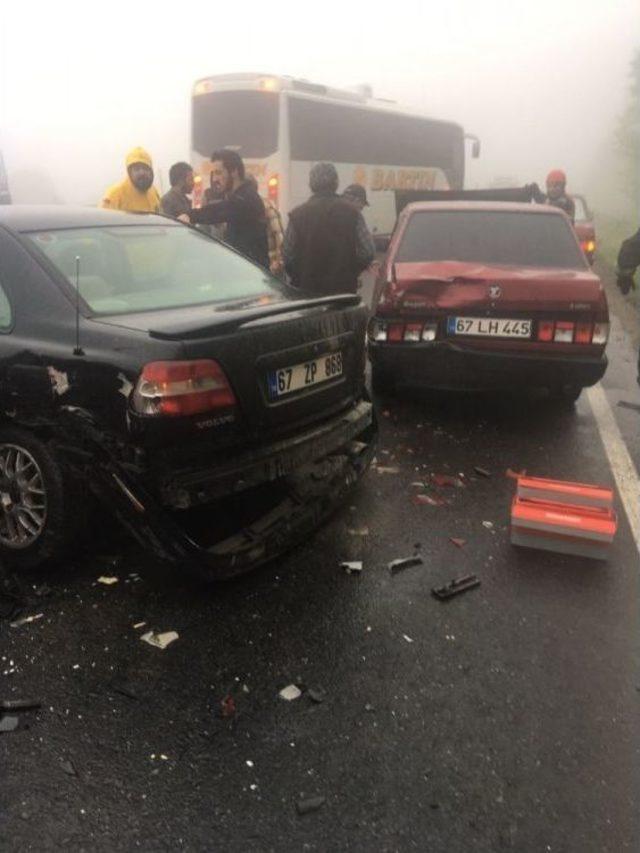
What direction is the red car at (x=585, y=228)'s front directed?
away from the camera

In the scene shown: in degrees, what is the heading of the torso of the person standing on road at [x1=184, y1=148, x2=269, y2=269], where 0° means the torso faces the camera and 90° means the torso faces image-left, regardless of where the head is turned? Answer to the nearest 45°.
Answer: approximately 90°

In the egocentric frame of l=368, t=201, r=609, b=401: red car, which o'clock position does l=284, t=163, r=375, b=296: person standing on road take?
The person standing on road is roughly at 8 o'clock from the red car.

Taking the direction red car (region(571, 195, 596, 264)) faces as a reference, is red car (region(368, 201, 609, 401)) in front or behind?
behind

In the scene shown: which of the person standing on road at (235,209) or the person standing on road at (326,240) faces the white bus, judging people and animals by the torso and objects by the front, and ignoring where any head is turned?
the person standing on road at (326,240)

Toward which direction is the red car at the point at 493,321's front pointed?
away from the camera

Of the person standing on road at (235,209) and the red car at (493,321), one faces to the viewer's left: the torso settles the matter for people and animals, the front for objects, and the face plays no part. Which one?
the person standing on road

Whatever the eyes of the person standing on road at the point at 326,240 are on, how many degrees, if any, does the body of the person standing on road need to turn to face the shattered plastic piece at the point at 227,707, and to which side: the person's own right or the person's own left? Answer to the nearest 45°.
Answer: approximately 180°

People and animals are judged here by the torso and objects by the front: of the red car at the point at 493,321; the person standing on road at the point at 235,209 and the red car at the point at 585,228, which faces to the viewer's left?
the person standing on road

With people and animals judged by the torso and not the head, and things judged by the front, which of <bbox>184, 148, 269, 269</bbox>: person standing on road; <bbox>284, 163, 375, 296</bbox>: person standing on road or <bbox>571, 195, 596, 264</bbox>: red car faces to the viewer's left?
<bbox>184, 148, 269, 269</bbox>: person standing on road

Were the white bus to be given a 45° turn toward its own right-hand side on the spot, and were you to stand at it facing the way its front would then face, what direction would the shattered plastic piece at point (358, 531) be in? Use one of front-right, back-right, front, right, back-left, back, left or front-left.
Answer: right

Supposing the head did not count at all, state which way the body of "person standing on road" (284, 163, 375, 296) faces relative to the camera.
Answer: away from the camera

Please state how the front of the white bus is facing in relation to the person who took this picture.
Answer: facing away from the viewer and to the right of the viewer
